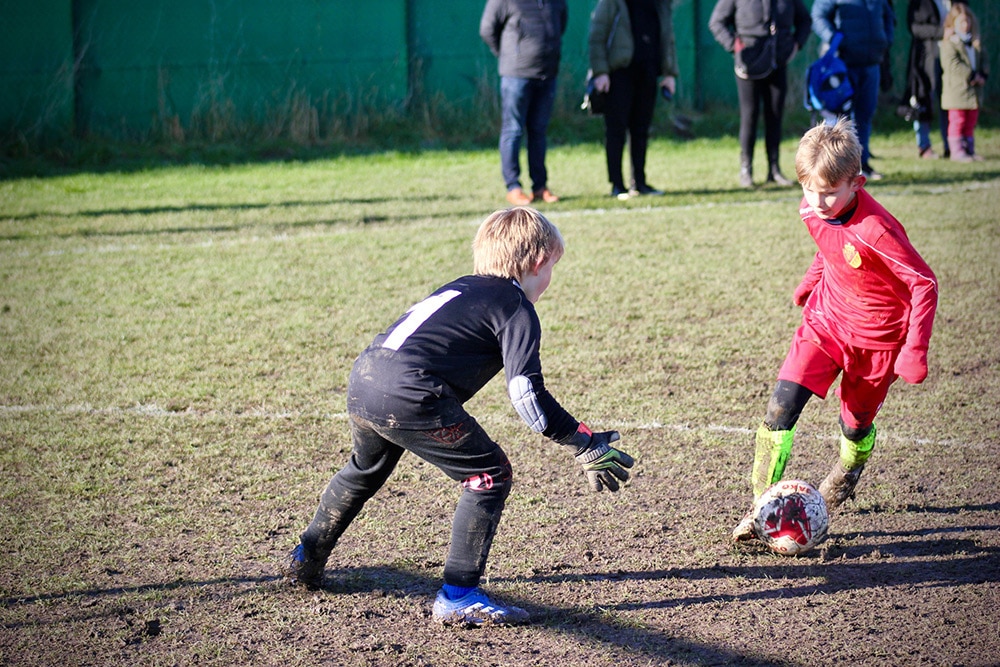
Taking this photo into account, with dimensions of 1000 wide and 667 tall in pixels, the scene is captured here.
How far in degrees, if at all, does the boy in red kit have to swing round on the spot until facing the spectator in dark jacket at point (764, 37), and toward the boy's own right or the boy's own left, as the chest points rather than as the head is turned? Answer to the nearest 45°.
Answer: approximately 135° to the boy's own right

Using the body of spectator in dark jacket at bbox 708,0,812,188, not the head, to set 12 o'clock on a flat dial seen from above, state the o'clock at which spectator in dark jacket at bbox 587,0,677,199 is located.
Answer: spectator in dark jacket at bbox 587,0,677,199 is roughly at 2 o'clock from spectator in dark jacket at bbox 708,0,812,188.

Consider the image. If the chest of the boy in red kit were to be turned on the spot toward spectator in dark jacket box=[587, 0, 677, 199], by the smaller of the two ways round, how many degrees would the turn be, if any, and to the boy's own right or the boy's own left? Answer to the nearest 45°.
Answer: approximately 135° to the boy's own right

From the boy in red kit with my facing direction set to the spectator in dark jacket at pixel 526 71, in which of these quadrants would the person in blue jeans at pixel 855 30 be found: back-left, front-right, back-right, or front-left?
front-right

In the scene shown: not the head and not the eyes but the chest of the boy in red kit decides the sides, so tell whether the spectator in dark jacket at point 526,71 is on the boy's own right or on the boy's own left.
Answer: on the boy's own right

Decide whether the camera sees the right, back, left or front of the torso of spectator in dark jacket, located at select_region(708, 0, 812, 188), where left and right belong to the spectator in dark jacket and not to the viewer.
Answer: front

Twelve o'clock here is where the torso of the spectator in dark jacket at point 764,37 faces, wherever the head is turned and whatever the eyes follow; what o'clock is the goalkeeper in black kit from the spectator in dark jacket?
The goalkeeper in black kit is roughly at 12 o'clock from the spectator in dark jacket.

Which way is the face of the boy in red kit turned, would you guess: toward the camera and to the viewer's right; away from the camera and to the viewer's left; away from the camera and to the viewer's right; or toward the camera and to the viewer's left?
toward the camera and to the viewer's left

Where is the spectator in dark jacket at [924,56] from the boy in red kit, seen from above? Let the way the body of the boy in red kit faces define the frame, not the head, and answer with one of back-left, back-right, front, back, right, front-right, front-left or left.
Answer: back-right

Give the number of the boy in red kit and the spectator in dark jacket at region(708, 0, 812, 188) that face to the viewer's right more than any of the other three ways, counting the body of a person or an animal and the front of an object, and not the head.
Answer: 0

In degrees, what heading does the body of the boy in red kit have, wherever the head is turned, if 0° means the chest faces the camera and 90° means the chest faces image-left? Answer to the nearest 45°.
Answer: approximately 45°
